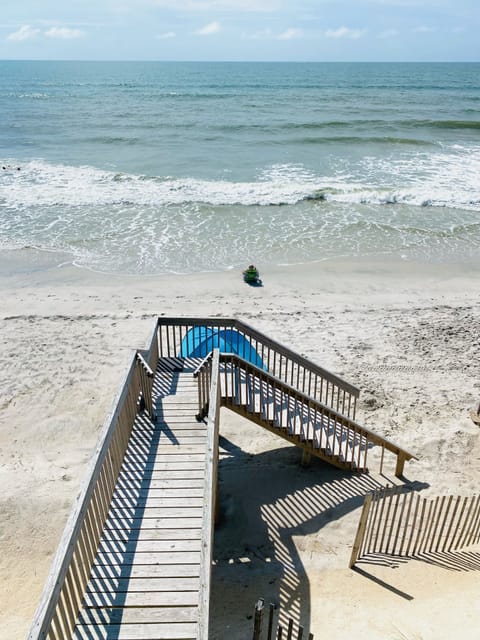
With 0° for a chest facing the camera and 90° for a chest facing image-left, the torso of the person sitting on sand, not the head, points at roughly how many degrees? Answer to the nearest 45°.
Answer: approximately 180°

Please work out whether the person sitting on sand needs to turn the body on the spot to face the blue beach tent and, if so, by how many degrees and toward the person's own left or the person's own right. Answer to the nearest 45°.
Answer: approximately 180°

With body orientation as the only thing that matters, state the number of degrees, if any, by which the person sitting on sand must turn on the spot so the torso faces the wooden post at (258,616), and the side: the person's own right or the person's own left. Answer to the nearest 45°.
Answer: approximately 180°

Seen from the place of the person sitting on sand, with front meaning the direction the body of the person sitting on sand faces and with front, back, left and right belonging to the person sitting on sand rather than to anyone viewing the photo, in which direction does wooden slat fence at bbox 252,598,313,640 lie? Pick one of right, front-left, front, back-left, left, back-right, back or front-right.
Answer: back
